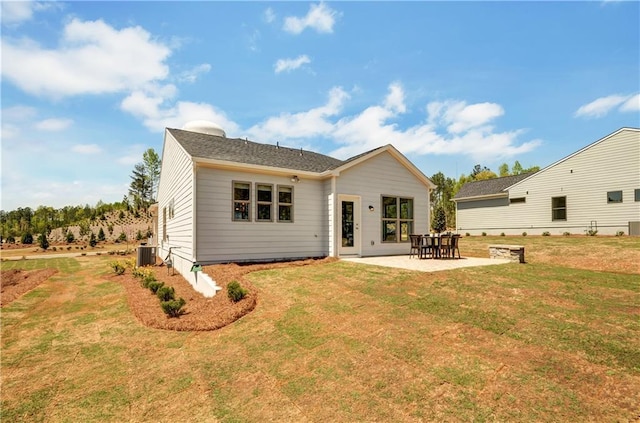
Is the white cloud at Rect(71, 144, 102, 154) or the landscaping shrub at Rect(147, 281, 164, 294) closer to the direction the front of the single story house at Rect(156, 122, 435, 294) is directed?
the white cloud

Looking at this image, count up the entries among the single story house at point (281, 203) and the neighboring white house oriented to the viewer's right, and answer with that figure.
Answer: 0

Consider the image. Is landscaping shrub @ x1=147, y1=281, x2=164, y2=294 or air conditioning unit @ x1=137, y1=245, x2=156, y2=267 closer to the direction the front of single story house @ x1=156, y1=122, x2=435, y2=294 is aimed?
the air conditioning unit

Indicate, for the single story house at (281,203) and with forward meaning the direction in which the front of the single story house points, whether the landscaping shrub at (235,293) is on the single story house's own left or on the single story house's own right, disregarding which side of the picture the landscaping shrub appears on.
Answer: on the single story house's own left

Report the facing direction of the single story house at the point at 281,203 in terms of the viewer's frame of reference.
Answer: facing away from the viewer and to the left of the viewer
